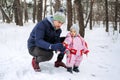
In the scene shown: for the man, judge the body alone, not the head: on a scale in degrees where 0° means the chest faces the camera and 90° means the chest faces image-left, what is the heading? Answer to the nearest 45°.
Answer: approximately 315°
